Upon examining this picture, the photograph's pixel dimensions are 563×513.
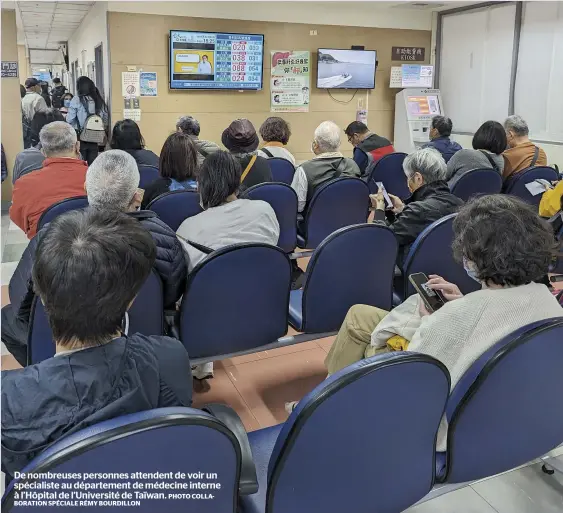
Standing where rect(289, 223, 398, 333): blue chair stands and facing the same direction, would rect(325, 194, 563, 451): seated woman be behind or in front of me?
behind

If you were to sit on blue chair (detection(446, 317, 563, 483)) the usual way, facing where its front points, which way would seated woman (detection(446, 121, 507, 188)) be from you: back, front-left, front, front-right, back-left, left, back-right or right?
front-right

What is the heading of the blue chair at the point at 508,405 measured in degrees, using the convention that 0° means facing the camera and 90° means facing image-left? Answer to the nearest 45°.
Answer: approximately 135°

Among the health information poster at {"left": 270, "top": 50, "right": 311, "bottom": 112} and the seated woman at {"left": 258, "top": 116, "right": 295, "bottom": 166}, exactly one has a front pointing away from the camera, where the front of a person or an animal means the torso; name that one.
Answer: the seated woman

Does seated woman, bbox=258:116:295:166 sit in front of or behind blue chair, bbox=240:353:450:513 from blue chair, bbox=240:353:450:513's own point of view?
in front

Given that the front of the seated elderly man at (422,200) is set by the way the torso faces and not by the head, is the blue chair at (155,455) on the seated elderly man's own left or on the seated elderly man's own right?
on the seated elderly man's own left

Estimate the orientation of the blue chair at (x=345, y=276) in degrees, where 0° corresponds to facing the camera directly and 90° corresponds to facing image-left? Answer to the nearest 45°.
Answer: approximately 135°

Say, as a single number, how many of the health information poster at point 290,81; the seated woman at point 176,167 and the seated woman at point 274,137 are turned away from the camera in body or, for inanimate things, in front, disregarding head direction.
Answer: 2

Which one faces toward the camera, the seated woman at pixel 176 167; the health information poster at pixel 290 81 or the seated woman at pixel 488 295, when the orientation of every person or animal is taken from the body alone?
the health information poster

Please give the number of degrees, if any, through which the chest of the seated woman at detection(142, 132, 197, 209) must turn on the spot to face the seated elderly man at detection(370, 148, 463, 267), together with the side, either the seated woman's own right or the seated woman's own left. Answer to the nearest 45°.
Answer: approximately 135° to the seated woman's own right

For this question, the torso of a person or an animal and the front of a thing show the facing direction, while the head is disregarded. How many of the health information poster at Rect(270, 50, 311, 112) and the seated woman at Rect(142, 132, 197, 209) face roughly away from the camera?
1

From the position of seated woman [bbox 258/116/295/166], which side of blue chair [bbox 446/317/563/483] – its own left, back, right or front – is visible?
front

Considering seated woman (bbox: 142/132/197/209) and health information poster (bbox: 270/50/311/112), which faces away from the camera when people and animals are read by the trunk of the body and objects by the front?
the seated woman

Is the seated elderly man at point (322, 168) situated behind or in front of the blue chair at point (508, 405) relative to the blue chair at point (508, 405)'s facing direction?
in front

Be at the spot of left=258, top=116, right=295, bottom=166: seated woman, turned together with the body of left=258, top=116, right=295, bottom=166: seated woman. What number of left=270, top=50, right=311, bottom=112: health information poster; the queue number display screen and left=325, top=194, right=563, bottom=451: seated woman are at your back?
1

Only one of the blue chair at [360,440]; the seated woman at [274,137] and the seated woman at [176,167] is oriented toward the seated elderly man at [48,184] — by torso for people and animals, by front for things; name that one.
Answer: the blue chair

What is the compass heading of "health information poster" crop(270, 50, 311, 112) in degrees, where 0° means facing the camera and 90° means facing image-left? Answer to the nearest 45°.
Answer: approximately 0°

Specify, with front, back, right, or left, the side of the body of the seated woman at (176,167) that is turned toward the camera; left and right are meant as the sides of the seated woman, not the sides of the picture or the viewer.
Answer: back

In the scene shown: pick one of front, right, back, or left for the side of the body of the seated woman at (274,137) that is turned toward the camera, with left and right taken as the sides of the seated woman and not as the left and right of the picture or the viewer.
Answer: back

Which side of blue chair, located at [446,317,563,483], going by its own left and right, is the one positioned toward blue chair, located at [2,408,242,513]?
left
